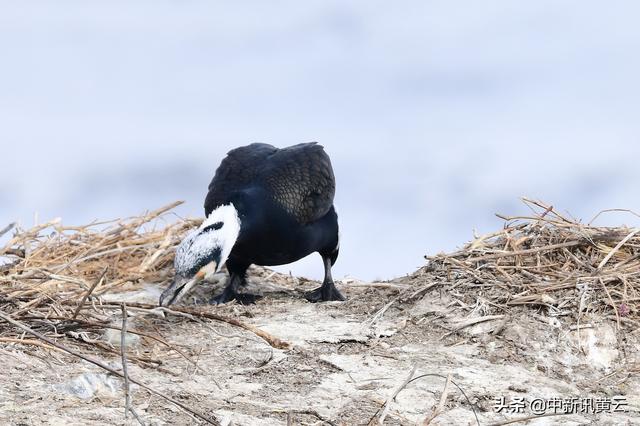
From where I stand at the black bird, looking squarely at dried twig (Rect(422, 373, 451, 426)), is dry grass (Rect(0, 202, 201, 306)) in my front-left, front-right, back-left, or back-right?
back-right

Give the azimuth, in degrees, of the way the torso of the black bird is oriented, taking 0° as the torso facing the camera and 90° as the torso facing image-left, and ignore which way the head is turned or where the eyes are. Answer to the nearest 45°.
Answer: approximately 45°

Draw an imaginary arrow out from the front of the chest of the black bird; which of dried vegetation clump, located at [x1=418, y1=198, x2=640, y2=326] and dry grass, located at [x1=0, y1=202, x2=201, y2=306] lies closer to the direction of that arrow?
the dry grass

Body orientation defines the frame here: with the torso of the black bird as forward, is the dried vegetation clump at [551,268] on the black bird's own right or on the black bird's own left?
on the black bird's own left

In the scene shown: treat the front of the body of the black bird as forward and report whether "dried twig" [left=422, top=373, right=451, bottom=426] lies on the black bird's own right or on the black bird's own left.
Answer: on the black bird's own left

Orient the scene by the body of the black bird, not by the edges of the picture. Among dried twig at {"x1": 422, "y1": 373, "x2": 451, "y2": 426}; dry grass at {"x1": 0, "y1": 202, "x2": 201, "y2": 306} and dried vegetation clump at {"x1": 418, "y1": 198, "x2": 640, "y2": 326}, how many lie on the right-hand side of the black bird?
1

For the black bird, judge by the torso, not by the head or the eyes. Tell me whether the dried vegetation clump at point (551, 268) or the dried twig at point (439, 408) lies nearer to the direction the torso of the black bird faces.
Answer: the dried twig

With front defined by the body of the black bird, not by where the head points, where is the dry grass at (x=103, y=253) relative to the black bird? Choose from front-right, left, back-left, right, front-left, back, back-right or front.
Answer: right
